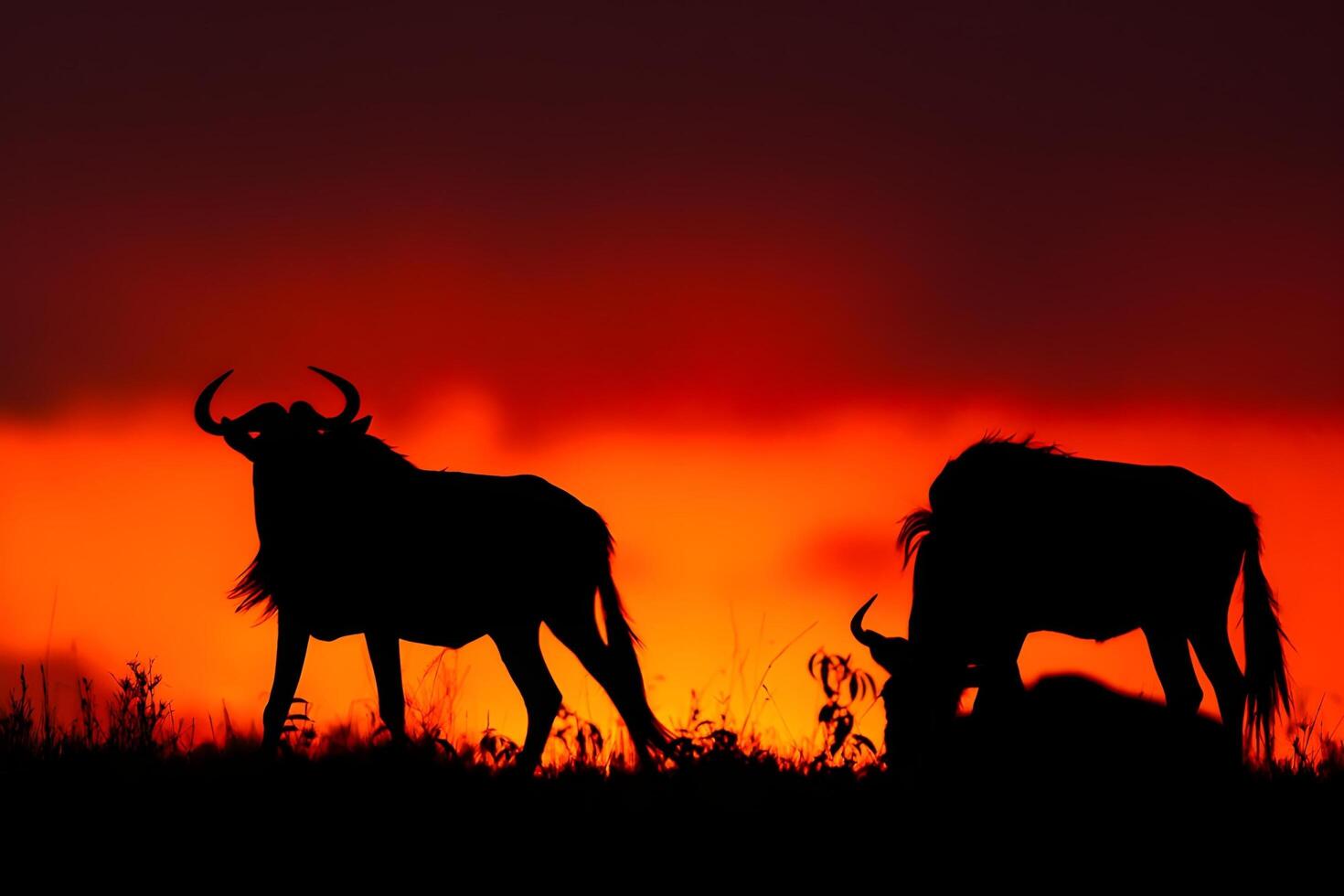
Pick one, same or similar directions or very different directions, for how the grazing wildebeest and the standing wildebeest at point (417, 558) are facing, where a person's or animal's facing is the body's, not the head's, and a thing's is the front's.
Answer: same or similar directions

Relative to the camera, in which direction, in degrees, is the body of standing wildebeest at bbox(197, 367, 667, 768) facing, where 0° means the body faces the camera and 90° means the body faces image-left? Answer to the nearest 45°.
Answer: approximately 90°

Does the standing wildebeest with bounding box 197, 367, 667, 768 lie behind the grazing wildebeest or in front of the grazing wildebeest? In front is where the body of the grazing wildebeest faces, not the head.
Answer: in front

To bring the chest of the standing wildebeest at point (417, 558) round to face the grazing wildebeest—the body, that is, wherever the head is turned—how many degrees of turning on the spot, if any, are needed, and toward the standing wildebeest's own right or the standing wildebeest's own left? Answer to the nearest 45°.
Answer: approximately 180°

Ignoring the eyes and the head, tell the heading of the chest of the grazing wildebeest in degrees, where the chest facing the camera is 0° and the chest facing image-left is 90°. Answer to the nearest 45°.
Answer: approximately 90°
